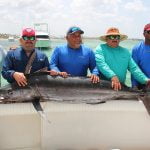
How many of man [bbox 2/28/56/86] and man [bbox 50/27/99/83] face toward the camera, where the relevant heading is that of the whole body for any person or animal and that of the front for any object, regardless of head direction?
2

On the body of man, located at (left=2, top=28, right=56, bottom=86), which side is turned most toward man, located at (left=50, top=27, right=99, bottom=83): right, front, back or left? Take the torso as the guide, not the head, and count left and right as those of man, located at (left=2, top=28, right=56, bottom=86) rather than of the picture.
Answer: left

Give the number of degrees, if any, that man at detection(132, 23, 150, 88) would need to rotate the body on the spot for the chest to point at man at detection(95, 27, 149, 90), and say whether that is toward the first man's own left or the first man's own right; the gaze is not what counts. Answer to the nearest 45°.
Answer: approximately 45° to the first man's own right

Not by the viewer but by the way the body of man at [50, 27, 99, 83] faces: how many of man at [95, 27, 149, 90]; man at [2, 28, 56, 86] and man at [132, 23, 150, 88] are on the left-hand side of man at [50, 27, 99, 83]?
2

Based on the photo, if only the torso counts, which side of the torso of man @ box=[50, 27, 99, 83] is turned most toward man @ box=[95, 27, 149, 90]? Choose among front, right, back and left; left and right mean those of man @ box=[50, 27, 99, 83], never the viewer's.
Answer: left

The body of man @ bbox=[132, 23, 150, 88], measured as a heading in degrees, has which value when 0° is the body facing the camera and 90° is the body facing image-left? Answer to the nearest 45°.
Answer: approximately 0°
